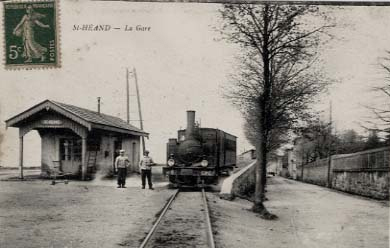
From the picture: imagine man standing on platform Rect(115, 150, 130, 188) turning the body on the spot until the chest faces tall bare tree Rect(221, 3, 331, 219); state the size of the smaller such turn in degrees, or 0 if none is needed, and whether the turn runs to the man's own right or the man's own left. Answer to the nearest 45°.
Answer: approximately 45° to the man's own left

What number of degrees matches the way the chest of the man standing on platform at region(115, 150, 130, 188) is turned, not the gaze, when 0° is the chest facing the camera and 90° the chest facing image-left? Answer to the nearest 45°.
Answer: approximately 0°

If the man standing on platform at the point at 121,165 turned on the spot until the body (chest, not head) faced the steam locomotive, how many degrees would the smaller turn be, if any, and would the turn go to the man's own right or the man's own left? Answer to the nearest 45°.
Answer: approximately 135° to the man's own left
